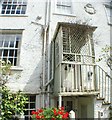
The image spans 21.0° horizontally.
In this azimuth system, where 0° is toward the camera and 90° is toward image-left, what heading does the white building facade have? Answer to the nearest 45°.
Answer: approximately 0°

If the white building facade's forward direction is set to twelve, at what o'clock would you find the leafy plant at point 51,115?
The leafy plant is roughly at 12 o'clock from the white building facade.
